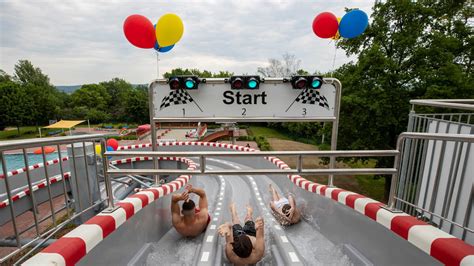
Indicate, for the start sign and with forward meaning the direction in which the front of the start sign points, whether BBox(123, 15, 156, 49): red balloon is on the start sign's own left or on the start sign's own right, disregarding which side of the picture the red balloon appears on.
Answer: on the start sign's own right

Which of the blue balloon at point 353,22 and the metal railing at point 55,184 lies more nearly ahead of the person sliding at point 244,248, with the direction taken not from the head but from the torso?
the blue balloon

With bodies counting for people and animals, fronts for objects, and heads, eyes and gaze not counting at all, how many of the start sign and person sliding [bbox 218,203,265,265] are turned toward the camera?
1

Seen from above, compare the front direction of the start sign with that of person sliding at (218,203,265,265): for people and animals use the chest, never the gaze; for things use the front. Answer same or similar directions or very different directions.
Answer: very different directions

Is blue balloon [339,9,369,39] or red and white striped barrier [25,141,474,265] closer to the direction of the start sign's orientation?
the red and white striped barrier

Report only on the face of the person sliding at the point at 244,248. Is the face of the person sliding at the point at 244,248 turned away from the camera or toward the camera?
away from the camera

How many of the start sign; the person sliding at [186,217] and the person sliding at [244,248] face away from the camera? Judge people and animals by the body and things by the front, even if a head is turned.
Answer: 2

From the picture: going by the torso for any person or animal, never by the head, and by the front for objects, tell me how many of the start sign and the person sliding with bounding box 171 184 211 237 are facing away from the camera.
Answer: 1

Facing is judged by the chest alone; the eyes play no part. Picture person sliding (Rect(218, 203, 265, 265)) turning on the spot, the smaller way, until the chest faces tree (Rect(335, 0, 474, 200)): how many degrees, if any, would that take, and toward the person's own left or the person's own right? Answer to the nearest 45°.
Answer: approximately 45° to the person's own right

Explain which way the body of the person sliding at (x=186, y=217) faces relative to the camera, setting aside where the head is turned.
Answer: away from the camera

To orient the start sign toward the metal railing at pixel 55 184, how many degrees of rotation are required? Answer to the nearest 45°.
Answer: approximately 45° to its right

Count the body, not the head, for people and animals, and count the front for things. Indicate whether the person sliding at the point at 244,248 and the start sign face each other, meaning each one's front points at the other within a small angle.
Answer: yes

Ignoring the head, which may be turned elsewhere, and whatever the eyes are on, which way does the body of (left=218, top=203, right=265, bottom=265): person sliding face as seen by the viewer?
away from the camera

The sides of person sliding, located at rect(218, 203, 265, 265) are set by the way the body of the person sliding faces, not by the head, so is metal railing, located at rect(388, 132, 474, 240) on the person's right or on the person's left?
on the person's right
